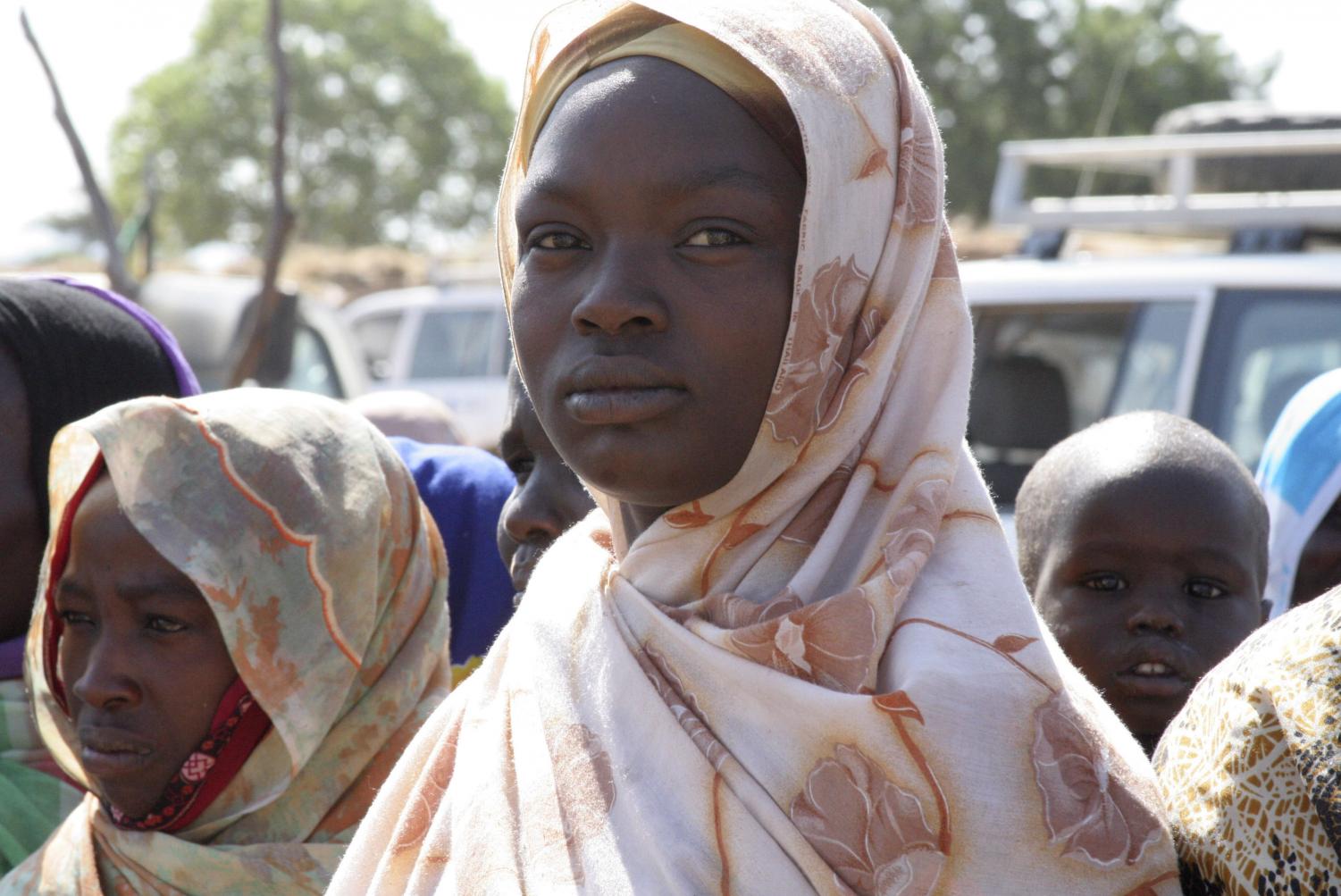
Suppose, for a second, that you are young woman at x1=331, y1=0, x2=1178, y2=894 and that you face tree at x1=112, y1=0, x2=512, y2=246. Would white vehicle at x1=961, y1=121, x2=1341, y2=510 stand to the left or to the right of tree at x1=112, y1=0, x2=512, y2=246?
right

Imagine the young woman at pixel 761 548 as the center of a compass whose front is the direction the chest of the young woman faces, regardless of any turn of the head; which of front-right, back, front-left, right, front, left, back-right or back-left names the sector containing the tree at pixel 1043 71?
back-right

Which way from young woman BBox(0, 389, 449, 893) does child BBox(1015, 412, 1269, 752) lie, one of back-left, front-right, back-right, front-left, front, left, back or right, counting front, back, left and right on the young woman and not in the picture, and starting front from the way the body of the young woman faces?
back-left

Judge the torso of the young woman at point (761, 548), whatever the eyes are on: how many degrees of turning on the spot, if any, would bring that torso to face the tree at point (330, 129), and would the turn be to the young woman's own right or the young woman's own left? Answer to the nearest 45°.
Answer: approximately 135° to the young woman's own right

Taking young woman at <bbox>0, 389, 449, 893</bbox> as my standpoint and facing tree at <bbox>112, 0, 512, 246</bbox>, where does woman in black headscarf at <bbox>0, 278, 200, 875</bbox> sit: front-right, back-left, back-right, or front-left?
front-left

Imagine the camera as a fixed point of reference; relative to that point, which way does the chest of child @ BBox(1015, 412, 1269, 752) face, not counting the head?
toward the camera

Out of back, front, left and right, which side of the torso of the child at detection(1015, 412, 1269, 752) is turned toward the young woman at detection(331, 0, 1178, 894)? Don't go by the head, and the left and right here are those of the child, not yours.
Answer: front

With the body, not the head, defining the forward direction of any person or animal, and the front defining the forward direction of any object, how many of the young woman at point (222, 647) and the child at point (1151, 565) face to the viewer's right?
0

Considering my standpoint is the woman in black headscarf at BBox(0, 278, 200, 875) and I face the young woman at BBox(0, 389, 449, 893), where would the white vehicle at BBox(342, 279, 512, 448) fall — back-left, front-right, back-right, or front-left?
back-left

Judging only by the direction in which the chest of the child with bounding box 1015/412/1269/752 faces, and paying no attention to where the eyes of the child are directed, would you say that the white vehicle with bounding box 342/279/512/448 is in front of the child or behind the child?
behind

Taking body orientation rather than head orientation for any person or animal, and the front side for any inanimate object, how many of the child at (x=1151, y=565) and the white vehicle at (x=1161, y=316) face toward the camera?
1

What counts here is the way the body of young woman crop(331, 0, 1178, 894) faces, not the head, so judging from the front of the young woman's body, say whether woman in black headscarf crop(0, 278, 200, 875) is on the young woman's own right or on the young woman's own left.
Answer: on the young woman's own right
